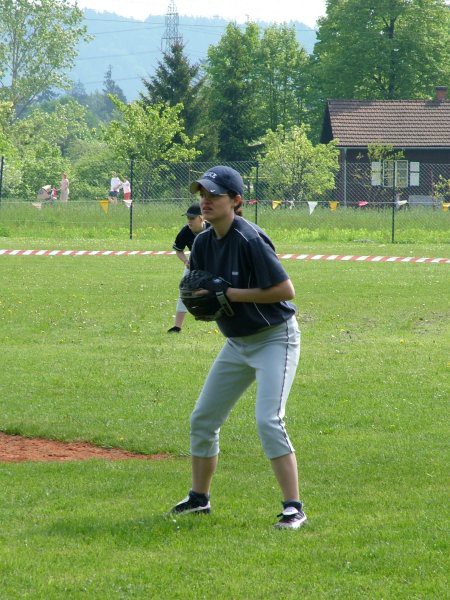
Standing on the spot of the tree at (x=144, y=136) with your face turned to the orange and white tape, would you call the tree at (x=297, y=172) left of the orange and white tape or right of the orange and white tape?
left

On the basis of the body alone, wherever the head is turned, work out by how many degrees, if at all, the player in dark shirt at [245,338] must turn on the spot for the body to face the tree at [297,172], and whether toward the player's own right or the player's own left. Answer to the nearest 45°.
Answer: approximately 135° to the player's own right

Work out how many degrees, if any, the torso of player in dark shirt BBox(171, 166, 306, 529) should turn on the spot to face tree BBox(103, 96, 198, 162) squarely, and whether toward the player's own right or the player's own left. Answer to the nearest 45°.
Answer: approximately 135° to the player's own right

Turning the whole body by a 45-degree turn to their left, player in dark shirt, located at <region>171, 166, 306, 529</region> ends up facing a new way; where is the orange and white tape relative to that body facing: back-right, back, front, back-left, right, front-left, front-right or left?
back

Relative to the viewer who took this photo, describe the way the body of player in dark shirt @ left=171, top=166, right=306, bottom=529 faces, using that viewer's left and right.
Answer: facing the viewer and to the left of the viewer

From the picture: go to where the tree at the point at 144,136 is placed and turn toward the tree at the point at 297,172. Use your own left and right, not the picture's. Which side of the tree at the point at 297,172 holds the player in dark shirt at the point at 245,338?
right
